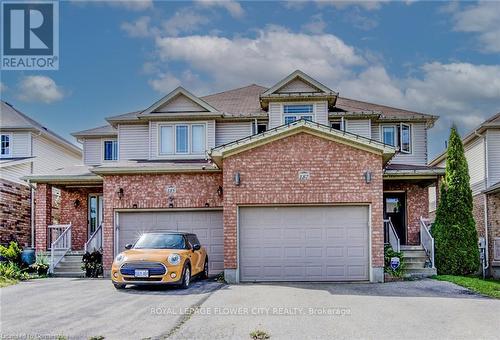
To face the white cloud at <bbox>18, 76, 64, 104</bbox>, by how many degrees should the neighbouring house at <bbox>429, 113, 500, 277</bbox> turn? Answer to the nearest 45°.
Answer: approximately 90° to its right

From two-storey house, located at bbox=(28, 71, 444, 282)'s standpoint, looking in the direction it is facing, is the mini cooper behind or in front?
in front

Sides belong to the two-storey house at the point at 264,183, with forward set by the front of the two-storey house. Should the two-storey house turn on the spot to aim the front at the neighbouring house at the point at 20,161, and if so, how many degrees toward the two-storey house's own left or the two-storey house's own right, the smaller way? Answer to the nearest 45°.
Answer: approximately 135° to the two-storey house's own right

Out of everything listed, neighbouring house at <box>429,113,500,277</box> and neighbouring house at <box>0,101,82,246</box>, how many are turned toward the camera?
2

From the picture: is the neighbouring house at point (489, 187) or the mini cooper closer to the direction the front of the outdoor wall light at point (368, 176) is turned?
the mini cooper

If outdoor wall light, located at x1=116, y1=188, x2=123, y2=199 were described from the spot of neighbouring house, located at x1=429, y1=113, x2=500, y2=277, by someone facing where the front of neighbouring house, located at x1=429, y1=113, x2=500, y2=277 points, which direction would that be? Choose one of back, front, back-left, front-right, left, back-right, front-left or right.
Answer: front-right

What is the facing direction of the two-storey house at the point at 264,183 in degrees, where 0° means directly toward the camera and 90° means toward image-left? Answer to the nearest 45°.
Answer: approximately 0°
